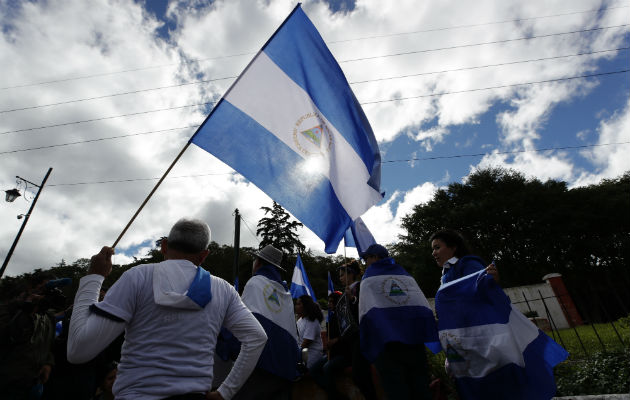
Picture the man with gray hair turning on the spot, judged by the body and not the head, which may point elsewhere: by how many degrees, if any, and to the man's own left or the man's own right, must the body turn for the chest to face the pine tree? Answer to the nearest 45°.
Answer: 0° — they already face it

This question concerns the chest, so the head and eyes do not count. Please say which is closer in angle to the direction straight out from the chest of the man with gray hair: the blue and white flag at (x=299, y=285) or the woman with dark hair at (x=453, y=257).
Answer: the blue and white flag

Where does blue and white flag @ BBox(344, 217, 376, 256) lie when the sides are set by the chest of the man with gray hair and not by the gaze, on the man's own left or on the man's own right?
on the man's own right

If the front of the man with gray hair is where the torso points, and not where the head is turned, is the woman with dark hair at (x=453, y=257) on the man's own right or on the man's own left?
on the man's own right

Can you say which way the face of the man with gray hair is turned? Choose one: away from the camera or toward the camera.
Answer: away from the camera

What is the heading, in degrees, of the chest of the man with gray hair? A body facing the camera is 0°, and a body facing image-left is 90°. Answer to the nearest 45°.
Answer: approximately 180°

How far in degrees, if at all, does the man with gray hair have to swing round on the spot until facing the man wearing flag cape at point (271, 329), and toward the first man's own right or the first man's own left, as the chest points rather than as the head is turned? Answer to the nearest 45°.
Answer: approximately 45° to the first man's own right

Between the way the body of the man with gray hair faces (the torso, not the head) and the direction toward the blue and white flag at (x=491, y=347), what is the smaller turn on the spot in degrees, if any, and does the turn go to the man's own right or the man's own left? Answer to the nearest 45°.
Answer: approximately 90° to the man's own right

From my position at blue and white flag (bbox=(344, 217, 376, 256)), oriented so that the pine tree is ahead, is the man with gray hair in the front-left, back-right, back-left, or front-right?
back-left

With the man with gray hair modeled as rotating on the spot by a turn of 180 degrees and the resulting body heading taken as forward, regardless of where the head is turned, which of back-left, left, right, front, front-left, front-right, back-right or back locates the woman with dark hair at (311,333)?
back-left

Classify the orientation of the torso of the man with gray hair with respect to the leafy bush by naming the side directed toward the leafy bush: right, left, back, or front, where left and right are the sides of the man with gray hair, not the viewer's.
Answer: right
